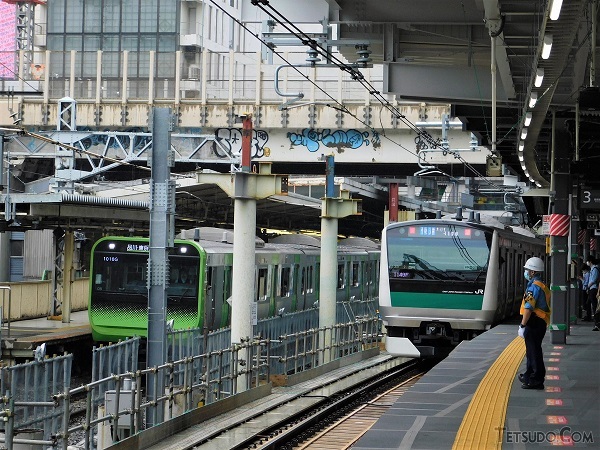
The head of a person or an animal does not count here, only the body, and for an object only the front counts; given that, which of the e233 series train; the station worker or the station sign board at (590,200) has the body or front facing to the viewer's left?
the station worker

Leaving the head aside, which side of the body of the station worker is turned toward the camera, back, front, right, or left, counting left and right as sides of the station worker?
left

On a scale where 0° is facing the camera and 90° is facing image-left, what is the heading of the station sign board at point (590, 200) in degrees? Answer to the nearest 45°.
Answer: approximately 0°

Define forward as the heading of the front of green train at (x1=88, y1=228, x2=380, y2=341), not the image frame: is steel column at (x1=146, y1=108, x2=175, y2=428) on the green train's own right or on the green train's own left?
on the green train's own left

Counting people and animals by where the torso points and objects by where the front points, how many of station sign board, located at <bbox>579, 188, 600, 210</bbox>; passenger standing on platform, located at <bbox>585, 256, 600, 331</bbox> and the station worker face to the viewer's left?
2

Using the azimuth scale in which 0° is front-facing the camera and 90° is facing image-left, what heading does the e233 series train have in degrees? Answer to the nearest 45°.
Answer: approximately 0°

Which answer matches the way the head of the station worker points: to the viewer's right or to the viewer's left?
to the viewer's left

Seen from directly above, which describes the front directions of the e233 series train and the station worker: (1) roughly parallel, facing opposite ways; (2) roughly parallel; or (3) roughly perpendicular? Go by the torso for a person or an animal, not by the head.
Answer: roughly perpendicular

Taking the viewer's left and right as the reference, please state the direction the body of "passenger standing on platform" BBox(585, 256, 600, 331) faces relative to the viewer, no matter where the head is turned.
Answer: facing to the left of the viewer

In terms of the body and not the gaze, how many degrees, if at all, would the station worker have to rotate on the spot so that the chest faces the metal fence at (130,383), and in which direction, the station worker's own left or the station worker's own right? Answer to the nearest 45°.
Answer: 0° — they already face it
